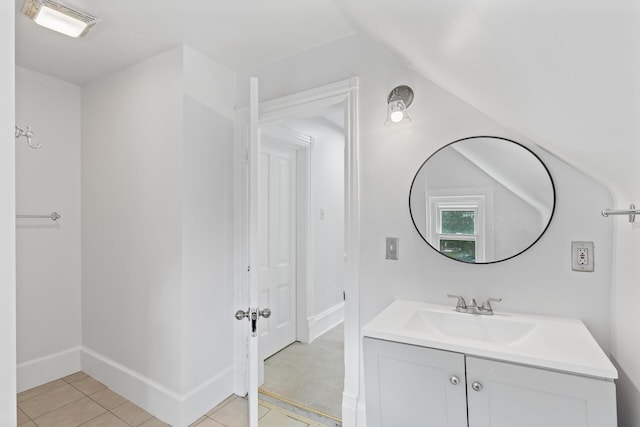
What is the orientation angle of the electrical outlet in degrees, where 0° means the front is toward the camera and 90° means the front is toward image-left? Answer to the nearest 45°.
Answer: approximately 0°

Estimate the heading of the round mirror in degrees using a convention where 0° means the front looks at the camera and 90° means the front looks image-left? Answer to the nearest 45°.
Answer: approximately 0°

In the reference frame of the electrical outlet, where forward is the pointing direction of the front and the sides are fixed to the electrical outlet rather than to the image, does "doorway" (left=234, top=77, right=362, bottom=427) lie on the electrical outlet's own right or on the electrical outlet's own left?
on the electrical outlet's own right

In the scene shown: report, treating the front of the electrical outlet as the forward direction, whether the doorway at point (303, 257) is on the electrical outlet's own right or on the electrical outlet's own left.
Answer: on the electrical outlet's own right

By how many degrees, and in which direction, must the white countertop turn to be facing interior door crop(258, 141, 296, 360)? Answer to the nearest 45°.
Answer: approximately 135° to its right
